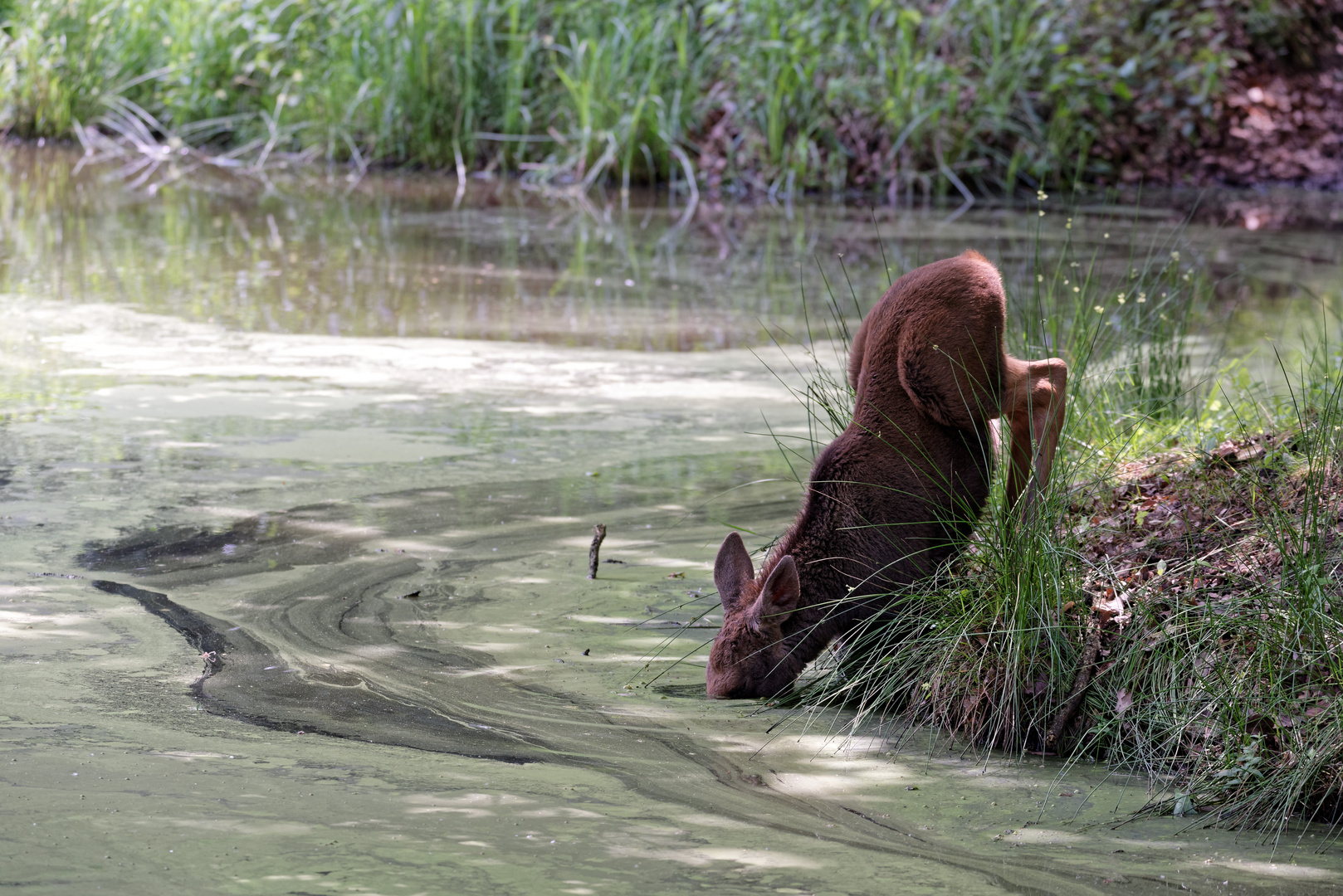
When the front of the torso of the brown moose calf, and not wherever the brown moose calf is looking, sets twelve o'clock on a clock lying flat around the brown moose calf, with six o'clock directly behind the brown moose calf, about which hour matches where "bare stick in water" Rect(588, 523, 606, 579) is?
The bare stick in water is roughly at 3 o'clock from the brown moose calf.

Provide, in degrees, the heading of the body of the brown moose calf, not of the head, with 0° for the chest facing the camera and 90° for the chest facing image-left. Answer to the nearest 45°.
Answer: approximately 45°
